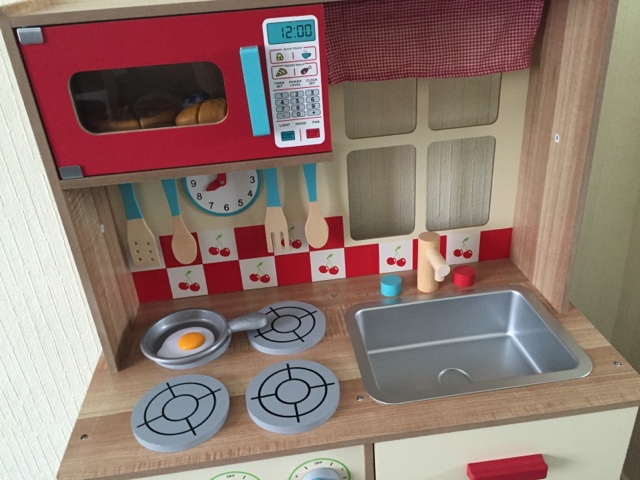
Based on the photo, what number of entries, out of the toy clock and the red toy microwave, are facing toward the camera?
2

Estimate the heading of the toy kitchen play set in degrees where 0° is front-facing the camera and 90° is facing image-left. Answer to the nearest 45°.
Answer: approximately 0°
